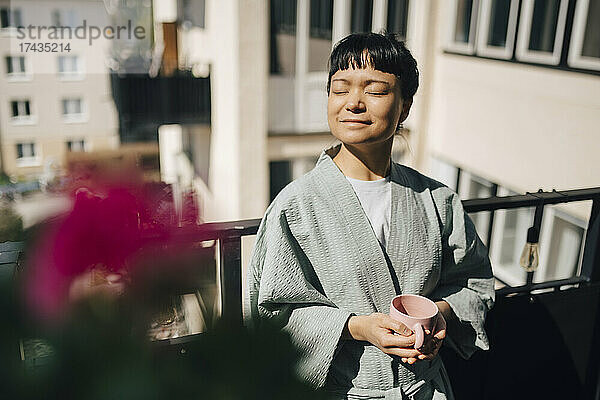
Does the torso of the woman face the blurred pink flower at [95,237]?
yes

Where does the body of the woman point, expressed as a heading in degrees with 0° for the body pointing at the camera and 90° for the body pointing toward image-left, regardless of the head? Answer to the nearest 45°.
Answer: approximately 0°
